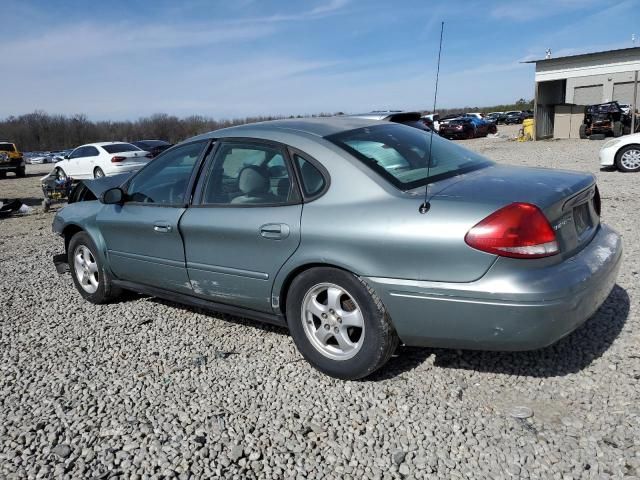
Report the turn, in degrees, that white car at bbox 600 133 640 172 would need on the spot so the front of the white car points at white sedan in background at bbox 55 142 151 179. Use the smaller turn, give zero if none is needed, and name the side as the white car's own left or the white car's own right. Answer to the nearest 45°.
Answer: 0° — it already faces it

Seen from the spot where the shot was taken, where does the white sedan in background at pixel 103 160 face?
facing away from the viewer and to the left of the viewer

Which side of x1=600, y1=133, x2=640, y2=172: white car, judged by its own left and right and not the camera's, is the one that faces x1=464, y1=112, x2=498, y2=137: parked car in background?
right

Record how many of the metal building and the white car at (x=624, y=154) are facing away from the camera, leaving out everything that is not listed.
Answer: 0

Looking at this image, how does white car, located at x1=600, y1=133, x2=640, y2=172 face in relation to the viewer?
to the viewer's left

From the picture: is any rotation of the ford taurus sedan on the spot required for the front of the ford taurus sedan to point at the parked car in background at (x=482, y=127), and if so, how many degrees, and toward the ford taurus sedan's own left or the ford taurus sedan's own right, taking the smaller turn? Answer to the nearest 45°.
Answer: approximately 45° to the ford taurus sedan's own right

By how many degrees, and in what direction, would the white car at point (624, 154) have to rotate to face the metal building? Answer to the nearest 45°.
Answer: approximately 90° to its right

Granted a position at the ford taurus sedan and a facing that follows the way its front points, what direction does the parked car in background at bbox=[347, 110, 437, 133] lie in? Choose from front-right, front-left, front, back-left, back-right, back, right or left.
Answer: front-right

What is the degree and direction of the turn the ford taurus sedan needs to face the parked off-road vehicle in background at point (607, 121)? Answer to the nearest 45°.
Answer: approximately 90° to its right

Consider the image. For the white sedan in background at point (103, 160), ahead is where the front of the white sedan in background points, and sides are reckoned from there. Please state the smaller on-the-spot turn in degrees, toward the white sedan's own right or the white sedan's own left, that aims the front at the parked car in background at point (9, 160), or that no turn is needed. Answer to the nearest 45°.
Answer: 0° — it already faces it

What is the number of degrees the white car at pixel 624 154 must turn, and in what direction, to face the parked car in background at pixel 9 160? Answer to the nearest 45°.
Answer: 0° — it already faces it

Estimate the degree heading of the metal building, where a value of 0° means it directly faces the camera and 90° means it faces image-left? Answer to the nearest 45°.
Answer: approximately 45°
